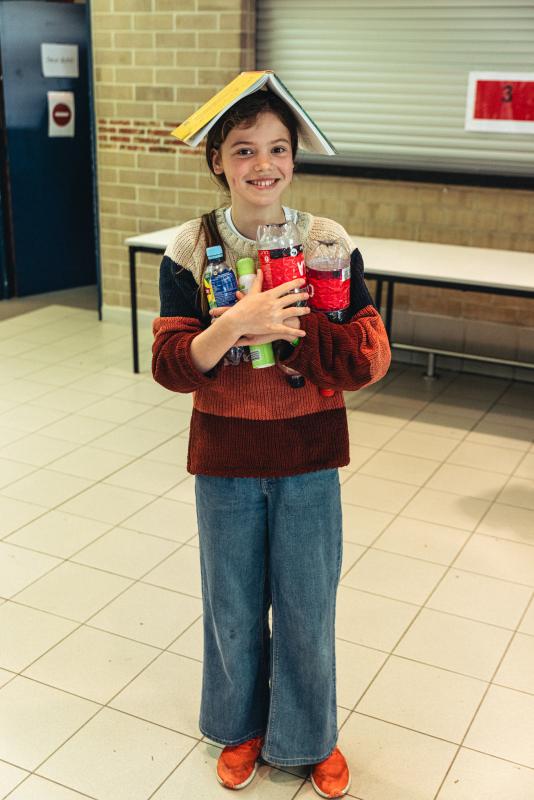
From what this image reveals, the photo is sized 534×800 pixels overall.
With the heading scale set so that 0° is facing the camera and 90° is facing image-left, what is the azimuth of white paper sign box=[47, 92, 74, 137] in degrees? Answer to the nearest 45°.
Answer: approximately 0°

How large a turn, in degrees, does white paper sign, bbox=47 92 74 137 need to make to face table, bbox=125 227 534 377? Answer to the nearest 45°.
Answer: approximately 45° to its left

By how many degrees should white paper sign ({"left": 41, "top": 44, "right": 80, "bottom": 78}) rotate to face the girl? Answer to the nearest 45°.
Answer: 0° — it already faces them

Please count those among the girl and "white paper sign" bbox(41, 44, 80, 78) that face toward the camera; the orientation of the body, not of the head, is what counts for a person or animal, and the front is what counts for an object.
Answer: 2

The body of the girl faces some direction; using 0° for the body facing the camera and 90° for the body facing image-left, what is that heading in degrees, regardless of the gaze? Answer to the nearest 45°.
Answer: approximately 0°

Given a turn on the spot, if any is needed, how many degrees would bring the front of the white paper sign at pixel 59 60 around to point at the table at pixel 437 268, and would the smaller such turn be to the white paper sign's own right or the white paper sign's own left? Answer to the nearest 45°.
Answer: approximately 45° to the white paper sign's own left

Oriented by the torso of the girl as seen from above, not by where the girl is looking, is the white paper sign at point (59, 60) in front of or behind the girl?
behind
